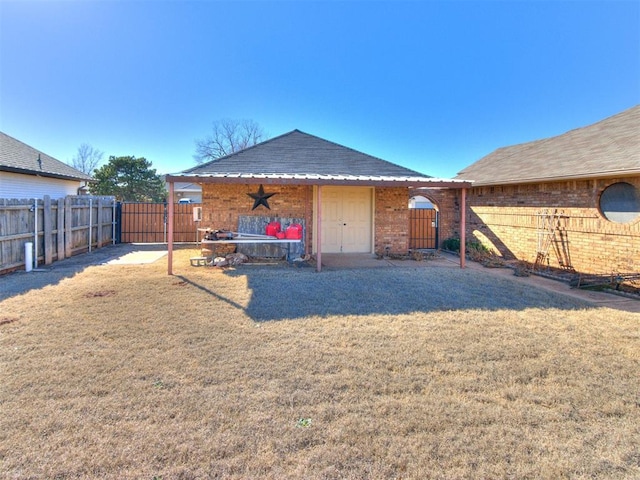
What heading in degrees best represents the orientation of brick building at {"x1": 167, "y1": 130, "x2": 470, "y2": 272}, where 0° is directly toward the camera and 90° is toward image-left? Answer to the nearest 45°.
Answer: approximately 0°

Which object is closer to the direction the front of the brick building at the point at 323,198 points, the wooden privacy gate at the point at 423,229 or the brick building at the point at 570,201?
the brick building

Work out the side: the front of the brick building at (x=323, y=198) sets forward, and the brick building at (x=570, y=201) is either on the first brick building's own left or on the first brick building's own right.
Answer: on the first brick building's own left

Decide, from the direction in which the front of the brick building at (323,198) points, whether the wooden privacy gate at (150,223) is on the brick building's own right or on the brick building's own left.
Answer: on the brick building's own right

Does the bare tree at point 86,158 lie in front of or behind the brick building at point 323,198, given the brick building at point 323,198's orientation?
behind

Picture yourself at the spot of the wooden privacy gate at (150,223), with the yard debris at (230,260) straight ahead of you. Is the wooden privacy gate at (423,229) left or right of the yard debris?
left

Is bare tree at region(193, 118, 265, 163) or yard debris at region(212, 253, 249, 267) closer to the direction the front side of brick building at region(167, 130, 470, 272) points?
the yard debris

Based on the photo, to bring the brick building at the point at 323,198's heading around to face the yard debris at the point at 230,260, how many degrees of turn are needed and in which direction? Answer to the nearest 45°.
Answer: approximately 45° to its right

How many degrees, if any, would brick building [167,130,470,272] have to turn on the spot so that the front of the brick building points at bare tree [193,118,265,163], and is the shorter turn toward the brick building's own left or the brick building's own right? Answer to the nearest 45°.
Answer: approximately 180°

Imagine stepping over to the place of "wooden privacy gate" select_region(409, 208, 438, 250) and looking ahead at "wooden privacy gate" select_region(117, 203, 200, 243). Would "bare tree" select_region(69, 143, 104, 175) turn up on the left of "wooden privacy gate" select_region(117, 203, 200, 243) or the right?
right
